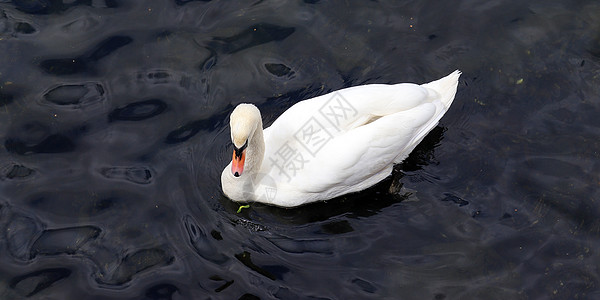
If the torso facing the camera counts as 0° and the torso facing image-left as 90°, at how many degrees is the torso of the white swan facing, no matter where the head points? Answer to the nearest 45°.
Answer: approximately 45°
